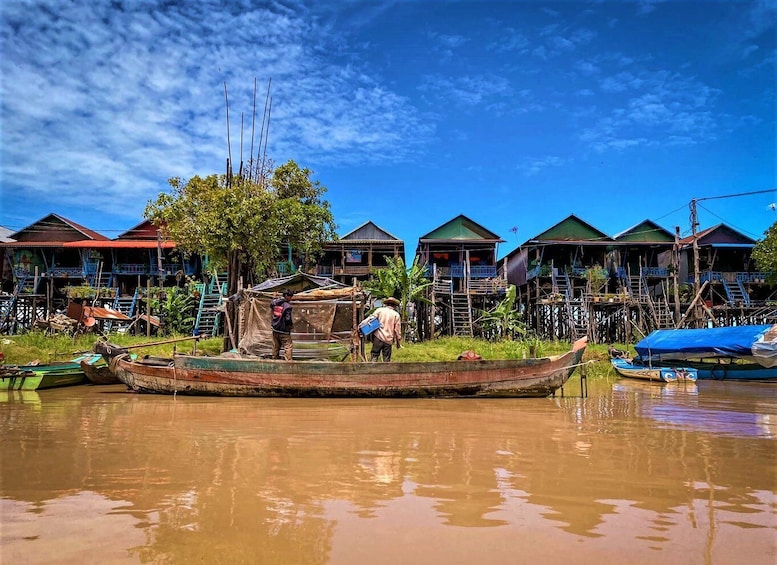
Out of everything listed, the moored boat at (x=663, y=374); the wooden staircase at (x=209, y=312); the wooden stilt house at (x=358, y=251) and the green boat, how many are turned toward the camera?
2

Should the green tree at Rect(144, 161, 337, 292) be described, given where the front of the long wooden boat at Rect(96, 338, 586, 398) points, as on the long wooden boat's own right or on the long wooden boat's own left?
on the long wooden boat's own left

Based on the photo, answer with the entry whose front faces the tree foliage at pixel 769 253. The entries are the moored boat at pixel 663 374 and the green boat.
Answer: the green boat

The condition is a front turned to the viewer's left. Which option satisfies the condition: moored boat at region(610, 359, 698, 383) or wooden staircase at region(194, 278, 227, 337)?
the moored boat

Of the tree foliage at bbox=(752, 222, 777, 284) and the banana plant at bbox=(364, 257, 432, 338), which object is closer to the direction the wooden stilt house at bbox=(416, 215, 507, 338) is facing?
the banana plant

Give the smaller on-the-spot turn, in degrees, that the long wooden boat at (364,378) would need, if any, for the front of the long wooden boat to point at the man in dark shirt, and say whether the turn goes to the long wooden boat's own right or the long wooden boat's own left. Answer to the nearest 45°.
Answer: approximately 135° to the long wooden boat's own left

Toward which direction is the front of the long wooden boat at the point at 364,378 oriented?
to the viewer's right

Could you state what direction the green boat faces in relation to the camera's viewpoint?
facing to the right of the viewer

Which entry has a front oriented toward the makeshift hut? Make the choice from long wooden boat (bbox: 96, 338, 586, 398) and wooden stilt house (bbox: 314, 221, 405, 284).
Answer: the wooden stilt house

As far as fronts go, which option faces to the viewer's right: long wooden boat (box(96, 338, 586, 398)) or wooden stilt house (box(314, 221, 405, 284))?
the long wooden boat

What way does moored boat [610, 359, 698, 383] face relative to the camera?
to the viewer's left
